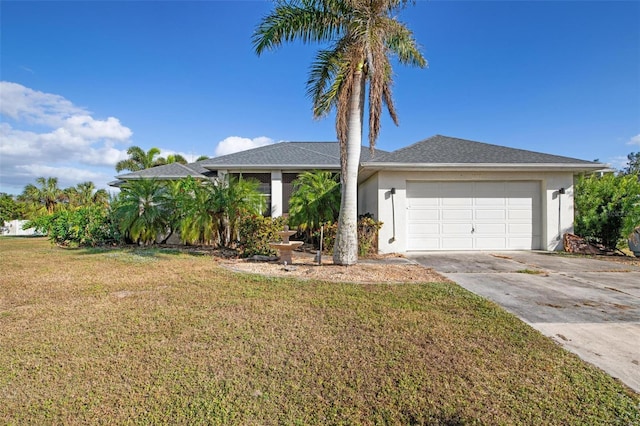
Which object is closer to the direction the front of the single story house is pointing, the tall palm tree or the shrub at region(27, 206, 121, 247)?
the tall palm tree

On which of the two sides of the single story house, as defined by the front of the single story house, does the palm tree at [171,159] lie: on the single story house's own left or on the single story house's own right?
on the single story house's own right

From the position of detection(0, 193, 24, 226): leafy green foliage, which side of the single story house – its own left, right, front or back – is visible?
right

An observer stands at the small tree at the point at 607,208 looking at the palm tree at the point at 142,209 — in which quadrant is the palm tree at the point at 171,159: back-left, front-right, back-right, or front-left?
front-right

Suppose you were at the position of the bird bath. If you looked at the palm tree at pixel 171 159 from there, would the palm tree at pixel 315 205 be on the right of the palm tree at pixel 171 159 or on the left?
right

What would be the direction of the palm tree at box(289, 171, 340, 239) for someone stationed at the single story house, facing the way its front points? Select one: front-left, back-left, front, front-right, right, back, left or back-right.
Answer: front

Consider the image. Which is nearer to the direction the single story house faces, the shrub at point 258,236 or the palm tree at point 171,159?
the shrub

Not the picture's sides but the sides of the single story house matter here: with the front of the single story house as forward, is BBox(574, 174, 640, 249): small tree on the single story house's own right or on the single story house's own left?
on the single story house's own left

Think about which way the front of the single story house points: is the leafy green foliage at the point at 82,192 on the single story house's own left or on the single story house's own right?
on the single story house's own right

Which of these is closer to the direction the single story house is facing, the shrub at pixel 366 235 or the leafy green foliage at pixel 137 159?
the shrub

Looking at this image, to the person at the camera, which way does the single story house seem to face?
facing the viewer

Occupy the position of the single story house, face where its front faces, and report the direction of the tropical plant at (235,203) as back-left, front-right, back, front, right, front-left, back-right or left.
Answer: right

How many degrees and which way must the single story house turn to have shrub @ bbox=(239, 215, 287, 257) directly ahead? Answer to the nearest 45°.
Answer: approximately 90° to its right

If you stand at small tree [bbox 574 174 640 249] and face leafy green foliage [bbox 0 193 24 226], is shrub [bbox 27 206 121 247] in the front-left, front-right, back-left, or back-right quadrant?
front-left

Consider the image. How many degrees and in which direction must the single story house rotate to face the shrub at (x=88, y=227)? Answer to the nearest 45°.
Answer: approximately 90° to its right

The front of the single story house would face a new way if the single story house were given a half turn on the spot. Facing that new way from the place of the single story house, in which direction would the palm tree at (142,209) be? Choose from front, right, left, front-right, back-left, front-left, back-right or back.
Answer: left

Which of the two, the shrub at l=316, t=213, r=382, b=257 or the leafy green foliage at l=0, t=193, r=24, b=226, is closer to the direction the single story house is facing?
the shrub
